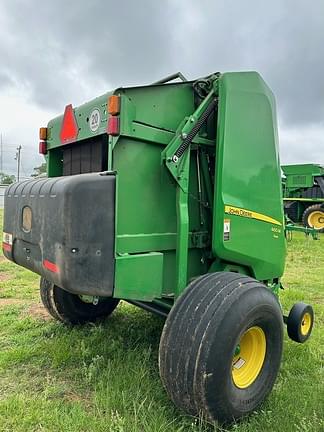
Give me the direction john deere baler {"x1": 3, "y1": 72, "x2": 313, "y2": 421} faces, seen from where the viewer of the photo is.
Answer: facing away from the viewer and to the right of the viewer

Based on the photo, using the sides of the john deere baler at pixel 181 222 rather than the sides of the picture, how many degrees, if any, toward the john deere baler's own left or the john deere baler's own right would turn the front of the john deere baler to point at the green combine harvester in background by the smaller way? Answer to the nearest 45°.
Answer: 0° — it already faces it
